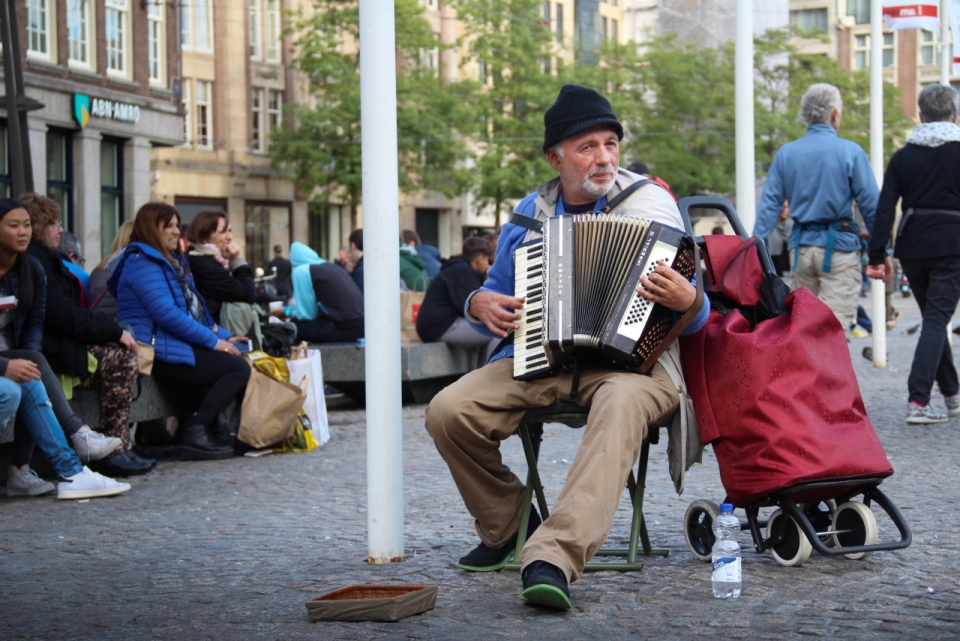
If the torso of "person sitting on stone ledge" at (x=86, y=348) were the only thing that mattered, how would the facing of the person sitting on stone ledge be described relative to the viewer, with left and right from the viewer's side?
facing to the right of the viewer

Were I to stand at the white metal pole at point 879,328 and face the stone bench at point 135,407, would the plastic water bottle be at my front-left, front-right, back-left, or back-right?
front-left

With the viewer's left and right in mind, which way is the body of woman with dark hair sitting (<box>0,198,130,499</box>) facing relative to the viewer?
facing the viewer and to the right of the viewer

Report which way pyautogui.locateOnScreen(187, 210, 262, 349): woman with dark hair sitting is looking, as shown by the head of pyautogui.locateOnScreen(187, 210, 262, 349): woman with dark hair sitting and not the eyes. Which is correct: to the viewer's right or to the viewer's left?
to the viewer's right

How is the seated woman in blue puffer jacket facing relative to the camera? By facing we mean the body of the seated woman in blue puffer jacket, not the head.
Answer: to the viewer's right

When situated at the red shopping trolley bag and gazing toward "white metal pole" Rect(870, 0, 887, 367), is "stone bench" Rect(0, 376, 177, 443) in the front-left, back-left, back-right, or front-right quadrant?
front-left
